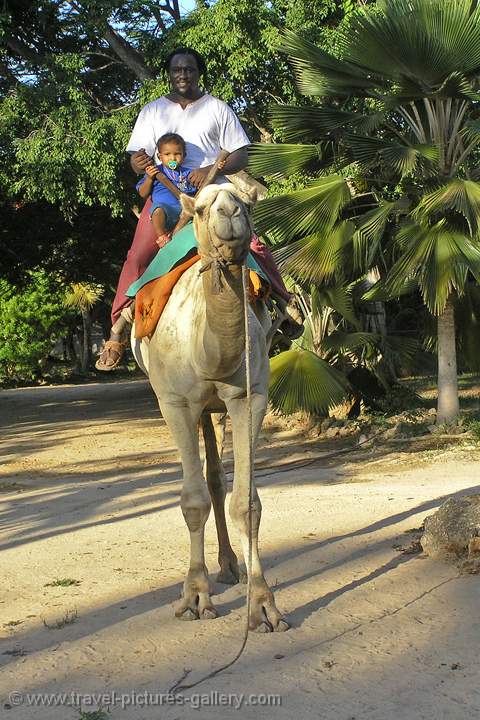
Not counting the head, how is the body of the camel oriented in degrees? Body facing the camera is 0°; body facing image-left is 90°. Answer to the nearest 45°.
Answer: approximately 0°

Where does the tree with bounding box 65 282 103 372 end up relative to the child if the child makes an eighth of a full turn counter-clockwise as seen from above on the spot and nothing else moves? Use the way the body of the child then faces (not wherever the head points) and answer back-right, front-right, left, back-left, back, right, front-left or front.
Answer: back-left

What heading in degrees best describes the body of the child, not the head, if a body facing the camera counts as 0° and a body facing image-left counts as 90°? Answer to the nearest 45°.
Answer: approximately 0°

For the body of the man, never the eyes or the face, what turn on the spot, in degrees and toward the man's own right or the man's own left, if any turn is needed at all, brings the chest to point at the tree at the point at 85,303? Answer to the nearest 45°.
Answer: approximately 180°
